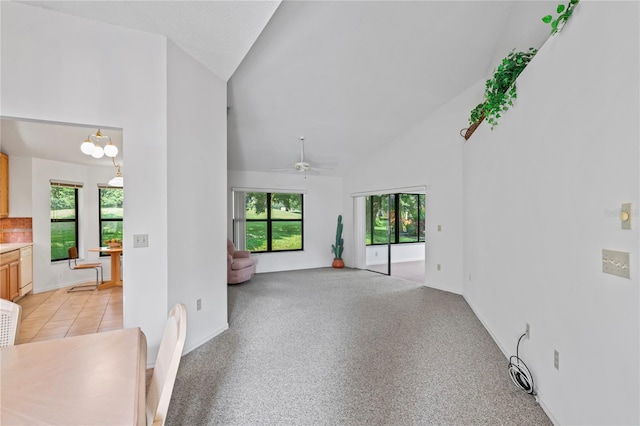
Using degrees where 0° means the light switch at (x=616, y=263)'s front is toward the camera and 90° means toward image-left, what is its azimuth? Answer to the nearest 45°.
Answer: approximately 45°

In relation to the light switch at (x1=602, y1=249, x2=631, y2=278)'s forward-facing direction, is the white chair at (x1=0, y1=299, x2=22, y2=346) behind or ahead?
ahead

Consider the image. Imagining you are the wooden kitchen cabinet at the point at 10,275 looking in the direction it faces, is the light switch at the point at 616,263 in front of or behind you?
in front

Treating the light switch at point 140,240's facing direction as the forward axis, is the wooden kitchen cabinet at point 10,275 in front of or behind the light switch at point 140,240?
behind

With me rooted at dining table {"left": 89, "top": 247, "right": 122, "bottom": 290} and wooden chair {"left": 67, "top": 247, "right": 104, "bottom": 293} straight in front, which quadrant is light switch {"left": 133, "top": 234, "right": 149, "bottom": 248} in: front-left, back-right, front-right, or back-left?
back-left

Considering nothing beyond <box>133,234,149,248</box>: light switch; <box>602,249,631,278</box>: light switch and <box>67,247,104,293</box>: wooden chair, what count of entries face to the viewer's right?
1

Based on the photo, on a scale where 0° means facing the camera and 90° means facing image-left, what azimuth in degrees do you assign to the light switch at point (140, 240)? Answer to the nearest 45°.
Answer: approximately 0°

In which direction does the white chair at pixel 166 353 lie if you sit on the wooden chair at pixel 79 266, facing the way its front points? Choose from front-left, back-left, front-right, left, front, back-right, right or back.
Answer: right

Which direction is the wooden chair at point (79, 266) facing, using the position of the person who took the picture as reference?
facing to the right of the viewer

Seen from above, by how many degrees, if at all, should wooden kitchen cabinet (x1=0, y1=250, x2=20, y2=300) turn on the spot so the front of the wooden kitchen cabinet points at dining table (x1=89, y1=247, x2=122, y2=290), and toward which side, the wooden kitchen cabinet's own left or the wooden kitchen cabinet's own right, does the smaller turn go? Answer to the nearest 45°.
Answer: approximately 45° to the wooden kitchen cabinet's own left
